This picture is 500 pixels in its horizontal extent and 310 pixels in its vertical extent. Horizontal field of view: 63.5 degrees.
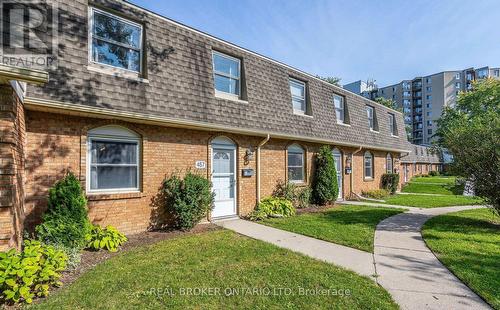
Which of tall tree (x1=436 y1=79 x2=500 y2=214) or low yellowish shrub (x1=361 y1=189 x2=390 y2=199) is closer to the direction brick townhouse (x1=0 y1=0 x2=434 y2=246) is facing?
the tall tree

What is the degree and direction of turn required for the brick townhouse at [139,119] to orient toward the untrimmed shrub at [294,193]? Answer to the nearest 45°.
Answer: approximately 90° to its left

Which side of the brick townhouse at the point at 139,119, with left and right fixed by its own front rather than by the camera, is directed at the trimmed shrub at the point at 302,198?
left

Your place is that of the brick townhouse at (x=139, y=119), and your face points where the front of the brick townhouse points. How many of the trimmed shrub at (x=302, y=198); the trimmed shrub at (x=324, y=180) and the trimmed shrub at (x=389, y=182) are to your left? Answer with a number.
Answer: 3

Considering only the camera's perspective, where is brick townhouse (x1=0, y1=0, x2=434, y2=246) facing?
facing the viewer and to the right of the viewer

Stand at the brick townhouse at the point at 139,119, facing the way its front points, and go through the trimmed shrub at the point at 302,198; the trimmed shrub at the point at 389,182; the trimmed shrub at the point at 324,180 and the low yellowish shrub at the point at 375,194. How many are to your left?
4

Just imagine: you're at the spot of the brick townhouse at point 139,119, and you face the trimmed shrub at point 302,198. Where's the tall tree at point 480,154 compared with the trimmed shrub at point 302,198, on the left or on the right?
right

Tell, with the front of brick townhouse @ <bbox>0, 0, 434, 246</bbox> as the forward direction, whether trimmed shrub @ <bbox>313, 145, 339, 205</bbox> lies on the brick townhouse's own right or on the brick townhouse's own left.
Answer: on the brick townhouse's own left

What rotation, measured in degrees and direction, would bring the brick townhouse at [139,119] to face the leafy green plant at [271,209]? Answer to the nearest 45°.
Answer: approximately 90° to its left
